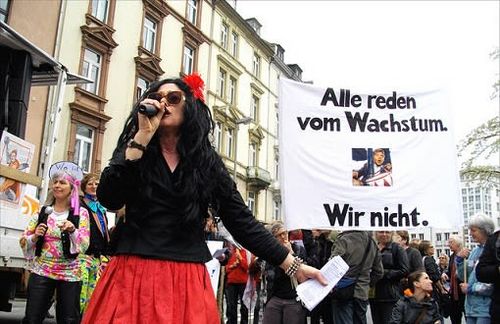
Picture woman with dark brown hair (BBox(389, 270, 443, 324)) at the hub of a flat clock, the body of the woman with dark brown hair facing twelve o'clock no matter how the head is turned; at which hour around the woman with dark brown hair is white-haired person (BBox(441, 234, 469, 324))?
The white-haired person is roughly at 8 o'clock from the woman with dark brown hair.

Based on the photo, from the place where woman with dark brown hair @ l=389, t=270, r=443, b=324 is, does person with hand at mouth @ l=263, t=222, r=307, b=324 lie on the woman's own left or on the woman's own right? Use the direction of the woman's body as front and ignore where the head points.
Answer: on the woman's own right

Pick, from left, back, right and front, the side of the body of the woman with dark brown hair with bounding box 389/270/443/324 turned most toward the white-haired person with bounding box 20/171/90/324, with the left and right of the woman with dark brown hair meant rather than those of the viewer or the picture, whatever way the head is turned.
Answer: right

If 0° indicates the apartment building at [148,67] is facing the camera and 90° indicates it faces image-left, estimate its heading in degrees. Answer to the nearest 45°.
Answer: approximately 315°

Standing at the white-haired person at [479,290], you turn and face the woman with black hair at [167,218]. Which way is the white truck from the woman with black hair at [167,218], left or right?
right

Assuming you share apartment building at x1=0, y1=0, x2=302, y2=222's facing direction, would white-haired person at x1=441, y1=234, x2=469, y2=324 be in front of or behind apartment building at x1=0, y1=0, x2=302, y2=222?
in front

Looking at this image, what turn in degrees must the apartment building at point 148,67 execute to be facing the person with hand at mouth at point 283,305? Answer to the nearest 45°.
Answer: approximately 45° to its right

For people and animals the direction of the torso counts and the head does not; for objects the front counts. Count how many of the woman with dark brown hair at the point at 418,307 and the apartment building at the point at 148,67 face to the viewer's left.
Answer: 0

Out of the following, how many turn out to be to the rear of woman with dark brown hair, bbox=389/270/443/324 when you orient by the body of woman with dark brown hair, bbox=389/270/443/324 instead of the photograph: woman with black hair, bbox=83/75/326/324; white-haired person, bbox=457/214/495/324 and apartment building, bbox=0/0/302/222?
1
